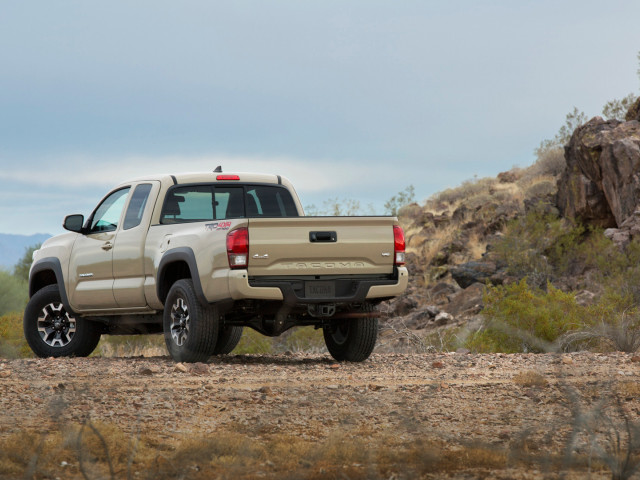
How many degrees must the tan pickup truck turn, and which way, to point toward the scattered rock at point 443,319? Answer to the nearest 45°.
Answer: approximately 90° to its right

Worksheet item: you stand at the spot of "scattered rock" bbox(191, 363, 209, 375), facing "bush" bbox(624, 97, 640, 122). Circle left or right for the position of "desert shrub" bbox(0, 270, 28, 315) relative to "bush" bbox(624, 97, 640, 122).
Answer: left

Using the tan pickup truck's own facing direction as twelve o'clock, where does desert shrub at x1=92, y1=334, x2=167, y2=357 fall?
The desert shrub is roughly at 1 o'clock from the tan pickup truck.

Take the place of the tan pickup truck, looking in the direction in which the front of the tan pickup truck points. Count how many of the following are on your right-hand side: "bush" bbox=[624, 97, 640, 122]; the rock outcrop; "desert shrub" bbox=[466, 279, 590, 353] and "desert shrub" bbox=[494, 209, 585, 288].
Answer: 4

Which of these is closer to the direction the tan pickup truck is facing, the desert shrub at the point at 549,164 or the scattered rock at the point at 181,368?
the desert shrub

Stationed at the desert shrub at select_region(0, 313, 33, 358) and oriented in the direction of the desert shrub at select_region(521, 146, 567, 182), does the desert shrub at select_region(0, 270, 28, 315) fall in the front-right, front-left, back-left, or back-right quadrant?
front-left

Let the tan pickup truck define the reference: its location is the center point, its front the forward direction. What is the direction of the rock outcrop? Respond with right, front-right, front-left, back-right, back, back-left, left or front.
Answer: right

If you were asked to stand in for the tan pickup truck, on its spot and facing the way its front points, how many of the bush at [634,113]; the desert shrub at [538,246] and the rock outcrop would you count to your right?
3

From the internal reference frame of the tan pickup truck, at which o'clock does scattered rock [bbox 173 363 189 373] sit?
The scattered rock is roughly at 8 o'clock from the tan pickup truck.

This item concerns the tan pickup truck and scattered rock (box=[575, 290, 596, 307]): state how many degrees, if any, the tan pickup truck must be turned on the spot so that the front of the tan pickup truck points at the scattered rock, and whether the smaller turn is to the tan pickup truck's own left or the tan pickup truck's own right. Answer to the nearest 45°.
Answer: approximately 90° to the tan pickup truck's own right

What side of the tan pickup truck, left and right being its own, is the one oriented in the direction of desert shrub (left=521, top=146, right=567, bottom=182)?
right

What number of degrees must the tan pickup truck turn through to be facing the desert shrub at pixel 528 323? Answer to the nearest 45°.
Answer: approximately 90° to its right

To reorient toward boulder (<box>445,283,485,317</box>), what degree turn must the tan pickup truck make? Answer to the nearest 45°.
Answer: approximately 90° to its right

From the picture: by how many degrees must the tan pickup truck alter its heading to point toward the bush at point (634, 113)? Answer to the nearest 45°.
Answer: approximately 90° to its right

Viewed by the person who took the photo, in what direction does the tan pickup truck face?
facing away from the viewer and to the left of the viewer

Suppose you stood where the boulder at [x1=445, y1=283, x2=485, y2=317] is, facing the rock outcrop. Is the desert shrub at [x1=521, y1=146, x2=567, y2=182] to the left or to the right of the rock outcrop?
left
